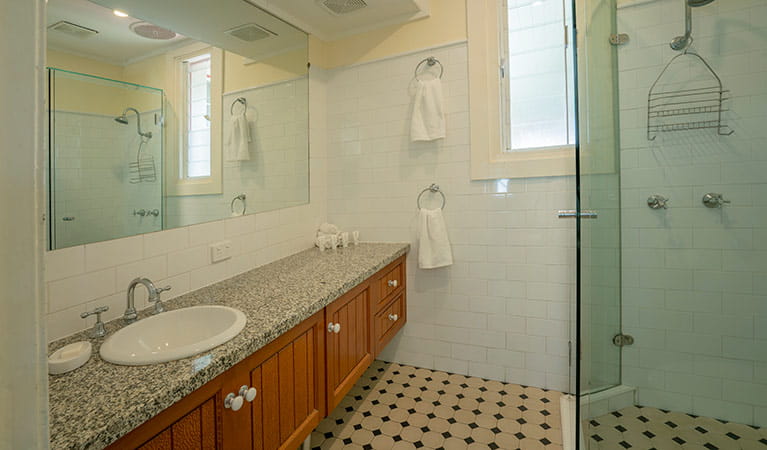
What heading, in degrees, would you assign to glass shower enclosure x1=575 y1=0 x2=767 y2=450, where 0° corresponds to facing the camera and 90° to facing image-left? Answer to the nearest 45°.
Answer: approximately 90°

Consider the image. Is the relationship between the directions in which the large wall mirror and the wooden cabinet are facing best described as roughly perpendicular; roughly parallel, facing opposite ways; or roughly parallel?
roughly parallel

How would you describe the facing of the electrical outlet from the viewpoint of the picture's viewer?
facing the viewer and to the right of the viewer

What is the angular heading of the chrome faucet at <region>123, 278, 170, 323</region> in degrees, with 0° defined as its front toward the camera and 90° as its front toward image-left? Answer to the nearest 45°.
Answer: approximately 315°

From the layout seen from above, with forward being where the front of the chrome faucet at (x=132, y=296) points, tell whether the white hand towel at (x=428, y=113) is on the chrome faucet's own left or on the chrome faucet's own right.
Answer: on the chrome faucet's own left

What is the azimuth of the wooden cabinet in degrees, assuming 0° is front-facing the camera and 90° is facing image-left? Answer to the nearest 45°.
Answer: approximately 315°

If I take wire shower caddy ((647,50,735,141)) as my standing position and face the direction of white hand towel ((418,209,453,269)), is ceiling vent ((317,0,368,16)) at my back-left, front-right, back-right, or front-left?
front-left

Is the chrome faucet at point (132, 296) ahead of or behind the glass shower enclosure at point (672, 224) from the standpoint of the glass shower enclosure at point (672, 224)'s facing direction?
ahead

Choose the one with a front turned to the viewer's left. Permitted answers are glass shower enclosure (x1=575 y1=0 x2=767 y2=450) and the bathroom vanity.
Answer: the glass shower enclosure

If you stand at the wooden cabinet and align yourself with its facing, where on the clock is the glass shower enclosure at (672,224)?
The glass shower enclosure is roughly at 11 o'clock from the wooden cabinet.

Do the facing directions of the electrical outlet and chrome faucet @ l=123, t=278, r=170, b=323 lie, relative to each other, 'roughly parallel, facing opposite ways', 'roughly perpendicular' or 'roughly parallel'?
roughly parallel

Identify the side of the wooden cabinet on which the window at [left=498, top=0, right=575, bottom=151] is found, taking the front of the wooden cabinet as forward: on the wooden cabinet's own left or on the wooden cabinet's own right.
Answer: on the wooden cabinet's own left

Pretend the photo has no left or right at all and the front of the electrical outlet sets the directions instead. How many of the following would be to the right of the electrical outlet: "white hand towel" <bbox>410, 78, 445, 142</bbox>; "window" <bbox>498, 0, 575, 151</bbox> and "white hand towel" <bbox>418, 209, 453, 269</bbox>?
0

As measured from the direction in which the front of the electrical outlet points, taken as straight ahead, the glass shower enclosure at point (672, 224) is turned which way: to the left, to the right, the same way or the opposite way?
the opposite way

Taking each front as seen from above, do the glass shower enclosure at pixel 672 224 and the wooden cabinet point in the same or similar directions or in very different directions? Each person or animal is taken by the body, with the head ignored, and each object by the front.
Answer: very different directions

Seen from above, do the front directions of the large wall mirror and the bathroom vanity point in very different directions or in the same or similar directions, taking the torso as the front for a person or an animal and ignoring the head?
same or similar directions
